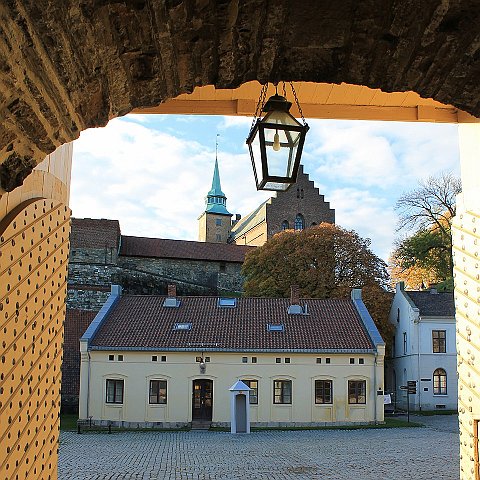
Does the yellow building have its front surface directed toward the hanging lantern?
yes

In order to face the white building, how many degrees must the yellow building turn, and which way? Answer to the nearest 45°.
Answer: approximately 135° to its left

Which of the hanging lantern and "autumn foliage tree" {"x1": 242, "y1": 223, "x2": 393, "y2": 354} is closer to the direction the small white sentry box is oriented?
the hanging lantern

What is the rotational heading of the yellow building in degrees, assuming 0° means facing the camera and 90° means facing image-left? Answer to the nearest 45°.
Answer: approximately 0°

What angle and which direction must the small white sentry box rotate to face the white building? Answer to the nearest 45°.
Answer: approximately 135° to its left

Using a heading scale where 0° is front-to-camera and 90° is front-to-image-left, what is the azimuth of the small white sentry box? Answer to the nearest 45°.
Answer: approximately 0°

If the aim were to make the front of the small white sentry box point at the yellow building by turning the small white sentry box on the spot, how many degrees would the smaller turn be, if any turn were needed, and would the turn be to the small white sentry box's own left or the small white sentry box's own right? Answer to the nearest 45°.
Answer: approximately 180°
